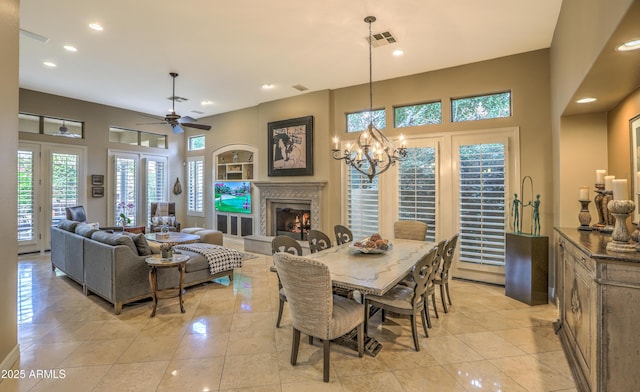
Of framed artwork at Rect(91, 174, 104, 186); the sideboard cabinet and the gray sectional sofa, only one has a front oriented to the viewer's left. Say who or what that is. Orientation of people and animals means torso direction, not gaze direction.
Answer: the sideboard cabinet

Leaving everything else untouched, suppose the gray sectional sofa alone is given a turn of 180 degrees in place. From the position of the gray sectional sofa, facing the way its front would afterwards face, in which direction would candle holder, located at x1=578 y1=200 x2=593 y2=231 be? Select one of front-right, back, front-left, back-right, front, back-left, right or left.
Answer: left

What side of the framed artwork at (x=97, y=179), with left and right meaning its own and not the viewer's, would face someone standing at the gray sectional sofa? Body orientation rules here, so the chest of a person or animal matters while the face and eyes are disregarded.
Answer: front

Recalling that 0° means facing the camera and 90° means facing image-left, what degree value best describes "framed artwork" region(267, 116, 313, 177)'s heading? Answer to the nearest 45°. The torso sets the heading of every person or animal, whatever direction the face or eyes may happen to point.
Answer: approximately 45°

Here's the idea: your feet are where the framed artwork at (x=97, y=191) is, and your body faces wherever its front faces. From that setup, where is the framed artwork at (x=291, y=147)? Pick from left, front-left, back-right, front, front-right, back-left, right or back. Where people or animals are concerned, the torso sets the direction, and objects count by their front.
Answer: front-left

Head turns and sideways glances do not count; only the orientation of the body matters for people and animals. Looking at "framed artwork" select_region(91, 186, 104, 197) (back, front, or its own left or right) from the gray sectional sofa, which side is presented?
front

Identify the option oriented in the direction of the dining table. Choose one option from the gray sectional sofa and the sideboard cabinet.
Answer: the sideboard cabinet

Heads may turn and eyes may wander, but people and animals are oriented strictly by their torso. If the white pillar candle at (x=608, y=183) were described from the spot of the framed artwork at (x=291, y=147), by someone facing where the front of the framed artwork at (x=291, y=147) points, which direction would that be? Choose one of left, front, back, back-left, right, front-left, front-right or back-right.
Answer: left

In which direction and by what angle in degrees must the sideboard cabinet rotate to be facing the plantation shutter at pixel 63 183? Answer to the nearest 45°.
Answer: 0° — it already faces it

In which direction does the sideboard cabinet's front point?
to the viewer's left

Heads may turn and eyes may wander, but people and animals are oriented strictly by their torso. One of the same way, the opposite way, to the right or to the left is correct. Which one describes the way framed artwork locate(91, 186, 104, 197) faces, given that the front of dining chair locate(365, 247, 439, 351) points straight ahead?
the opposite way

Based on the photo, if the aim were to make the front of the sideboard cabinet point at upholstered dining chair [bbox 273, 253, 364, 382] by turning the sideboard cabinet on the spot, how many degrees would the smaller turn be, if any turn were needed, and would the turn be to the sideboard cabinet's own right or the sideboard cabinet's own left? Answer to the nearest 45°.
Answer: approximately 45° to the sideboard cabinet's own left

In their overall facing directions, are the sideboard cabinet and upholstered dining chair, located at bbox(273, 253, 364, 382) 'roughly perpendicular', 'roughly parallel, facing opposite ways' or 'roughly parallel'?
roughly perpendicular

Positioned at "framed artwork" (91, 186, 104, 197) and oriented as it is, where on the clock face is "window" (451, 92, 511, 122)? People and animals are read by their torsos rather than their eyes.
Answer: The window is roughly at 11 o'clock from the framed artwork.

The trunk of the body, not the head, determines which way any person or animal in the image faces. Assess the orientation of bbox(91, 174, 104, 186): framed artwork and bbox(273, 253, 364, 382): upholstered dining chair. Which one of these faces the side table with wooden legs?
the framed artwork

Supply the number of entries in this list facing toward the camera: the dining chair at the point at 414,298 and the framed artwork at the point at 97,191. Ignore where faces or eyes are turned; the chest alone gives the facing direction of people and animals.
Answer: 1

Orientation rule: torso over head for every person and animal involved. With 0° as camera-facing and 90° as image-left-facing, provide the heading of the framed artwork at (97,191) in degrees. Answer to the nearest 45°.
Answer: approximately 0°
